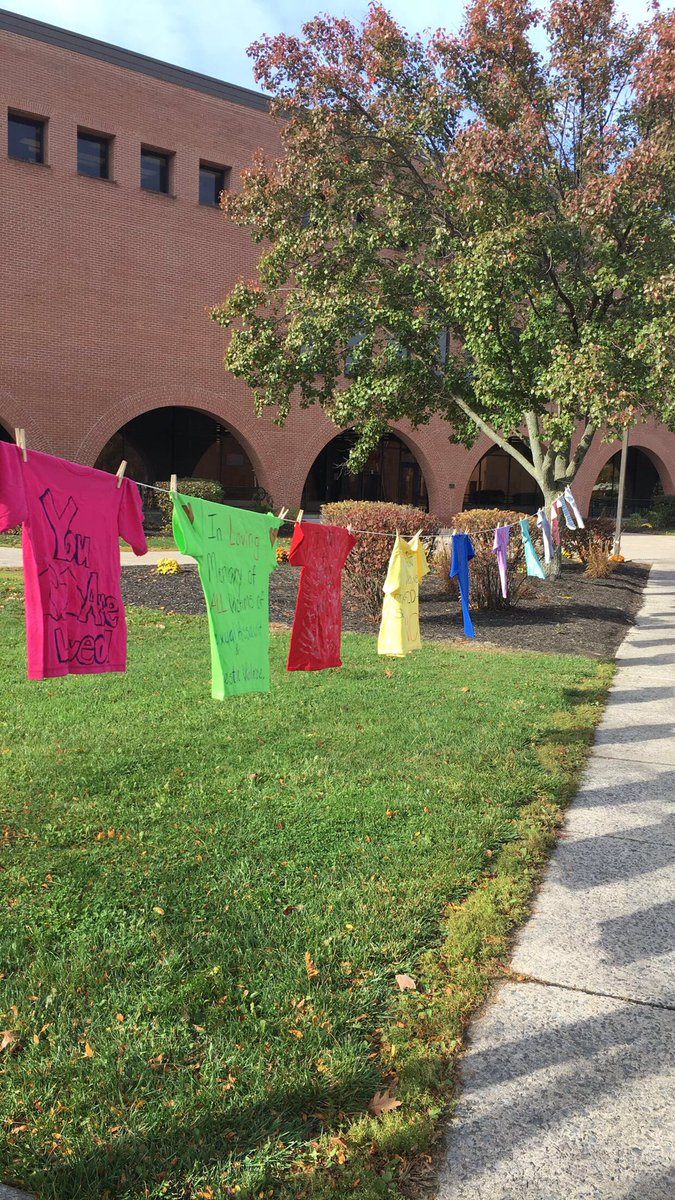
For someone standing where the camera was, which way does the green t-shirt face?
facing the viewer and to the right of the viewer

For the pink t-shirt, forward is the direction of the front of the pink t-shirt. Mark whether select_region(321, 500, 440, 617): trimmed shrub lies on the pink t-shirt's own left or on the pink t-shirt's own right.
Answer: on the pink t-shirt's own left

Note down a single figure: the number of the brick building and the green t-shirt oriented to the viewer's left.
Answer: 0

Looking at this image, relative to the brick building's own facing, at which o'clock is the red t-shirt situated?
The red t-shirt is roughly at 1 o'clock from the brick building.

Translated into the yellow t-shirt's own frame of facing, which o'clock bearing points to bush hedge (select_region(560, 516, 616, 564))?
The bush hedge is roughly at 8 o'clock from the yellow t-shirt.

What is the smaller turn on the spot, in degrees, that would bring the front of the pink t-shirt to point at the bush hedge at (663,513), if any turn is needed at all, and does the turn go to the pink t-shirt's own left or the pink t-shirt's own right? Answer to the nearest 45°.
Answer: approximately 90° to the pink t-shirt's own left

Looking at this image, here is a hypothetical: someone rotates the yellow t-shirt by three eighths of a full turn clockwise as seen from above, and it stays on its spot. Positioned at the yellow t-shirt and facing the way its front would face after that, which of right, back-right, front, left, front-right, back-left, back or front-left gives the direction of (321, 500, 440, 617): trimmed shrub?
right

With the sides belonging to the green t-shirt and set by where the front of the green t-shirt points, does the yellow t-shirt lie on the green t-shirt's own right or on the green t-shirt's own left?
on the green t-shirt's own left

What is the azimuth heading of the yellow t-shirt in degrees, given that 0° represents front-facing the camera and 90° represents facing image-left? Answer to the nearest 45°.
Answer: approximately 315°

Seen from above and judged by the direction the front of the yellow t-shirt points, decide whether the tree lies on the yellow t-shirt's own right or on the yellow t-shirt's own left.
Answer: on the yellow t-shirt's own left

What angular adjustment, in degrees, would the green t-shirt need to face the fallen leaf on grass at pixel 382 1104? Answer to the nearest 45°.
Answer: approximately 45° to its right

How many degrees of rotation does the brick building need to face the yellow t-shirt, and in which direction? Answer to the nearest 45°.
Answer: approximately 45° to its right
